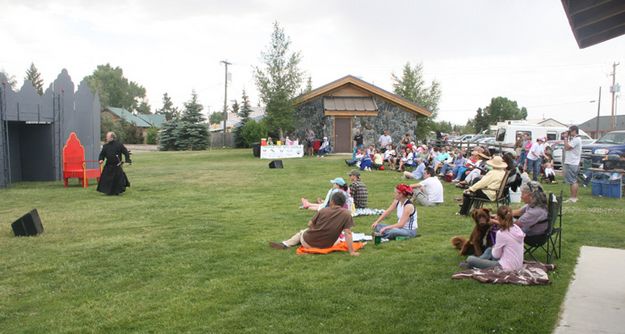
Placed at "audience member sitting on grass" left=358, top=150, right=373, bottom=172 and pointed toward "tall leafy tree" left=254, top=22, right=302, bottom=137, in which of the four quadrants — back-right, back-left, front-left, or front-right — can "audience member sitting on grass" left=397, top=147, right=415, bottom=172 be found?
back-right

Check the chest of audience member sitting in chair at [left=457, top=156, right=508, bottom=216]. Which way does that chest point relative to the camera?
to the viewer's left

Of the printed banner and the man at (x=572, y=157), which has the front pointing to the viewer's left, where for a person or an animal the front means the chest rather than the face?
the man

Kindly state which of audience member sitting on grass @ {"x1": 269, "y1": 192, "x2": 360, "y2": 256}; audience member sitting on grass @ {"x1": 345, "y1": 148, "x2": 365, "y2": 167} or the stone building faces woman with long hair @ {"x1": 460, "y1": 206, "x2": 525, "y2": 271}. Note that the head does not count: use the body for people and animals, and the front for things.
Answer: the stone building

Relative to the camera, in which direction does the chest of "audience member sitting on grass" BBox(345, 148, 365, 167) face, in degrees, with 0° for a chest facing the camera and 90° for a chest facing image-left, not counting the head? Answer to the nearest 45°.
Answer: approximately 90°

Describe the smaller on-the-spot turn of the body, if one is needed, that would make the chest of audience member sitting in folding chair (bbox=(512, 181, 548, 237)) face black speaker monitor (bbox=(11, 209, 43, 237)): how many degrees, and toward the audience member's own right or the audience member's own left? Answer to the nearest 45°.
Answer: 0° — they already face it

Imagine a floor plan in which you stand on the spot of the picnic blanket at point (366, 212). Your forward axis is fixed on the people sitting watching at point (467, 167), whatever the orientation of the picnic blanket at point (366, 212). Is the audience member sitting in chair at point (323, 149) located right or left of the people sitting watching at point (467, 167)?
left

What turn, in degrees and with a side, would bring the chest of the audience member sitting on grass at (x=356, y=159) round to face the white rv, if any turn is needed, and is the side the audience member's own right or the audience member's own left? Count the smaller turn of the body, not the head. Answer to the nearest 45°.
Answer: approximately 135° to the audience member's own right

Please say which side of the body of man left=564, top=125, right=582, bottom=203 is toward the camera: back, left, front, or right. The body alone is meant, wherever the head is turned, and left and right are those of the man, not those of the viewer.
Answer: left

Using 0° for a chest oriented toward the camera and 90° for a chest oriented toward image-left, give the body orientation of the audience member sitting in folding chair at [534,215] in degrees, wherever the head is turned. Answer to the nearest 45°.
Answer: approximately 90°

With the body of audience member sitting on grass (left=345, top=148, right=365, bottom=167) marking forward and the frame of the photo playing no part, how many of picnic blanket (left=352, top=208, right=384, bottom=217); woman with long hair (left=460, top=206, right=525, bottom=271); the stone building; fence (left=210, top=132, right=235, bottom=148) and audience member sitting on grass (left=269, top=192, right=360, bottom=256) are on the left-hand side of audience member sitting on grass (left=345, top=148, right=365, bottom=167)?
3

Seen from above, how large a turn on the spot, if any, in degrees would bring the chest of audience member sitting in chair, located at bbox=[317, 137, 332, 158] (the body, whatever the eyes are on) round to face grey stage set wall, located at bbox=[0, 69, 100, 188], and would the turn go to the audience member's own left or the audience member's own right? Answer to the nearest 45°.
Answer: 0° — they already face it

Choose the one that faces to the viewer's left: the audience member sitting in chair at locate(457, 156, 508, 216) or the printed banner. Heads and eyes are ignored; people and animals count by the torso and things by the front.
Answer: the audience member sitting in chair
